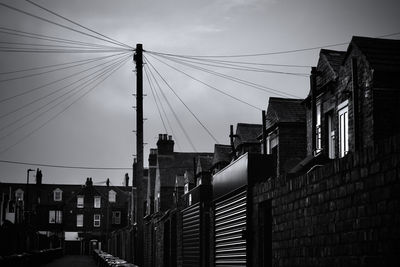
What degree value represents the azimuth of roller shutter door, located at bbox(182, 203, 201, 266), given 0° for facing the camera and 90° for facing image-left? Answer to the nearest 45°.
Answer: approximately 90°

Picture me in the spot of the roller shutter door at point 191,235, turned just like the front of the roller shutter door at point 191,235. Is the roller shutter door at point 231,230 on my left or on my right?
on my left

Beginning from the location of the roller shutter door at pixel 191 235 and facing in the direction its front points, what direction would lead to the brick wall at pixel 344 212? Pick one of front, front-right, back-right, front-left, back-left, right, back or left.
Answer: left
